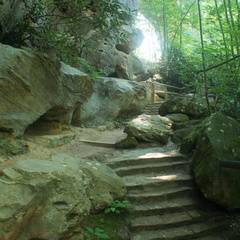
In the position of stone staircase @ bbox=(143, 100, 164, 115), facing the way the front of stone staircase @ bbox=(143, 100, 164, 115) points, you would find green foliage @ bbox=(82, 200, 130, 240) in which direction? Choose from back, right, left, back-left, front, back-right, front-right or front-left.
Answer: front

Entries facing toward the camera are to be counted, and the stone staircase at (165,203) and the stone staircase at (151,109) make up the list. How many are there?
2

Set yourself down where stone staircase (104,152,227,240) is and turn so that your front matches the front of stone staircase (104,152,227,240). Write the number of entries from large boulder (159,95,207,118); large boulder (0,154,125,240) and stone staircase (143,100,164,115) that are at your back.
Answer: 2

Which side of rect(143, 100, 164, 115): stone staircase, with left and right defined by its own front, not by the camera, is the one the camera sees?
front

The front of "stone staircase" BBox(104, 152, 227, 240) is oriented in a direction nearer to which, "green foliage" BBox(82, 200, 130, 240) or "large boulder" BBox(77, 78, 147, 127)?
the green foliage

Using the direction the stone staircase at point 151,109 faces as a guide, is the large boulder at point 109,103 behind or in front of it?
in front

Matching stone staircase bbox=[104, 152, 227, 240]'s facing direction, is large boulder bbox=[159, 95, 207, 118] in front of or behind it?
behind

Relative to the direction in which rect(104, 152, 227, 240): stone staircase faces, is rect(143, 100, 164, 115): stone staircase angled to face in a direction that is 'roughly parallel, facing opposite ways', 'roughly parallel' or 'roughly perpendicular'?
roughly parallel

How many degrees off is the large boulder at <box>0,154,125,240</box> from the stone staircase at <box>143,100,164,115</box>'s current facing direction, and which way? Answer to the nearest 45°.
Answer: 0° — it already faces it

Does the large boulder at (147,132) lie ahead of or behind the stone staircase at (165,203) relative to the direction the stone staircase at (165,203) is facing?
behind

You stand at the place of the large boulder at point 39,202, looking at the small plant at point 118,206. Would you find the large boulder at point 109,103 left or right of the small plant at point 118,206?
left

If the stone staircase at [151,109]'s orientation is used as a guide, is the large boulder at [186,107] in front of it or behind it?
in front

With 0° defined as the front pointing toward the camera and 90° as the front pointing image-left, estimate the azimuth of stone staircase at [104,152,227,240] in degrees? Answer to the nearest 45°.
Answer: approximately 0°
